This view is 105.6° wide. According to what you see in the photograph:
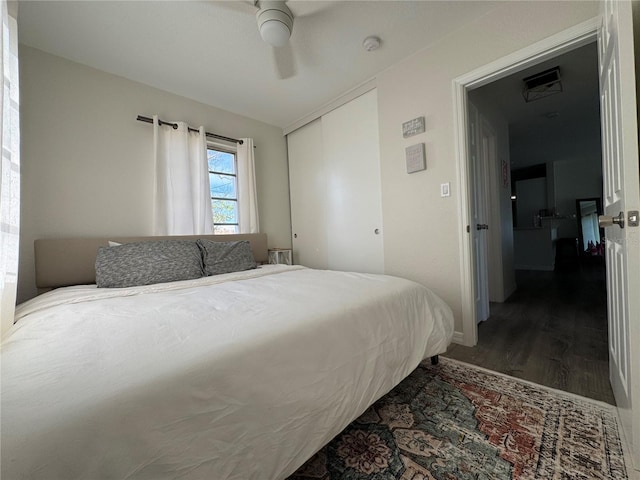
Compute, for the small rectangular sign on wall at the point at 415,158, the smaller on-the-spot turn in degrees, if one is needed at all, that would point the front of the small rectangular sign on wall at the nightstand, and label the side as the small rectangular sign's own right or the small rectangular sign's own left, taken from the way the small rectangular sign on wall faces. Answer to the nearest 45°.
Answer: approximately 45° to the small rectangular sign's own right

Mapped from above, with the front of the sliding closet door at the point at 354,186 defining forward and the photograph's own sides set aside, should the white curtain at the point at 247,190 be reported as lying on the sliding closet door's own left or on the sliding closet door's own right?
on the sliding closet door's own right

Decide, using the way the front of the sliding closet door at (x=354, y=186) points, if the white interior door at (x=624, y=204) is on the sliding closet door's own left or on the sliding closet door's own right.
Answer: on the sliding closet door's own left

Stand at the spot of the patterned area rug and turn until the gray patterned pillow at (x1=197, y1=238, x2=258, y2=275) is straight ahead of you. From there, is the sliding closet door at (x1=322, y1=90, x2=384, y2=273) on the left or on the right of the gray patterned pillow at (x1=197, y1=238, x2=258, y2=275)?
right

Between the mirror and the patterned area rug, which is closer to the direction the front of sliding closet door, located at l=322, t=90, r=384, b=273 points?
the patterned area rug

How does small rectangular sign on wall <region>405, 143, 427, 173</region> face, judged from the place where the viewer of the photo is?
facing the viewer and to the left of the viewer

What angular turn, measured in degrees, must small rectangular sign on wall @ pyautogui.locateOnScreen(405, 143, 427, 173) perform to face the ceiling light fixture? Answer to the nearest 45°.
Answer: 0° — it already faces it

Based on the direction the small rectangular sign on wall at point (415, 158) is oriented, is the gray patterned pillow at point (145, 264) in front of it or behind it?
in front

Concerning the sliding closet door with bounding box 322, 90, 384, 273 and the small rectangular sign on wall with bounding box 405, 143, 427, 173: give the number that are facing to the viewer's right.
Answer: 0

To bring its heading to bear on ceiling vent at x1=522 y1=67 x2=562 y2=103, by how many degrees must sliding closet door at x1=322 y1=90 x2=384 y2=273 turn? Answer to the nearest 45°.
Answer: approximately 135° to its left

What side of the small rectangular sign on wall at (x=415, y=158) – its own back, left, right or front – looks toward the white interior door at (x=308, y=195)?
right

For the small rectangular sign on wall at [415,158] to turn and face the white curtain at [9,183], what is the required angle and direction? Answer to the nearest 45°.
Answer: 0° — it already faces it

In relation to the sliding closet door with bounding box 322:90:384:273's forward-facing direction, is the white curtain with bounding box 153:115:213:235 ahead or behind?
ahead

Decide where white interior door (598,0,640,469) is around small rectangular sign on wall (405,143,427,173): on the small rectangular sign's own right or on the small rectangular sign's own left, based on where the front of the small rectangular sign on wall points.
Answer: on the small rectangular sign's own left
